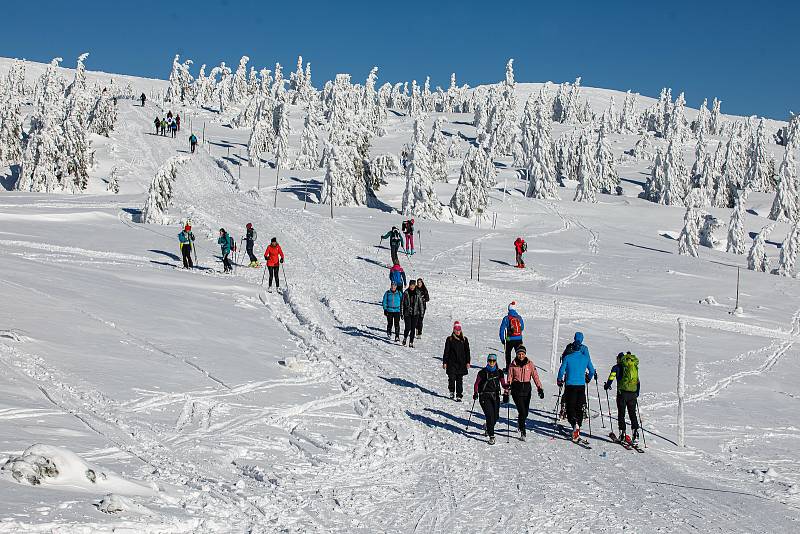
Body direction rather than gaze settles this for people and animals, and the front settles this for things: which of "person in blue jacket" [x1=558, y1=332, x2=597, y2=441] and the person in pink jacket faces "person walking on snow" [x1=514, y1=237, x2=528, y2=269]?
the person in blue jacket

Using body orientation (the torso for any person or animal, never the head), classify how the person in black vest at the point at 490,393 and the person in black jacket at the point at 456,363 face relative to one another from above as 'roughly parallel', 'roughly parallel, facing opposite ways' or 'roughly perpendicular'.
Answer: roughly parallel

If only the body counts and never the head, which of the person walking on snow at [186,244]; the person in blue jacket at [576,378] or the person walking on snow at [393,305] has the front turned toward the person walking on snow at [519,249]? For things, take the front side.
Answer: the person in blue jacket

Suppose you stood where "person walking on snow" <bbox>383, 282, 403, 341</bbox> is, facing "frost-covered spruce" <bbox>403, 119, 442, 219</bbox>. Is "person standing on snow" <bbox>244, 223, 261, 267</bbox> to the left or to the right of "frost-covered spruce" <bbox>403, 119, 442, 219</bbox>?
left

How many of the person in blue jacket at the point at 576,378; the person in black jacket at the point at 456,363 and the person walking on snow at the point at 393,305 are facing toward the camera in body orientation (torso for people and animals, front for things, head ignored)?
2

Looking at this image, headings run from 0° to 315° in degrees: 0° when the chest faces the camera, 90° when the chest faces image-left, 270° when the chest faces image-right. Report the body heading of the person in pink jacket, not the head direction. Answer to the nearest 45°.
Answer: approximately 0°

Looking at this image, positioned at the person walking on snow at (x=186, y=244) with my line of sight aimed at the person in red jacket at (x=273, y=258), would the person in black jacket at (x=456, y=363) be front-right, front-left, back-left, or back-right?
front-right

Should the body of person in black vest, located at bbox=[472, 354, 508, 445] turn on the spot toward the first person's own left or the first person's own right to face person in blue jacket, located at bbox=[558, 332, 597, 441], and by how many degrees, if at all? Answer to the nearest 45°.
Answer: approximately 135° to the first person's own left

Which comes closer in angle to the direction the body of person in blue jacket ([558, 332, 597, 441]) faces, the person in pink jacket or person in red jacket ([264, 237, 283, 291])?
the person in red jacket

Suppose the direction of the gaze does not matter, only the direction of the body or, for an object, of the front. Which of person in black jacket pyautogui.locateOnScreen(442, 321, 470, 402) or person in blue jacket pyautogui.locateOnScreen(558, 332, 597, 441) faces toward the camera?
the person in black jacket

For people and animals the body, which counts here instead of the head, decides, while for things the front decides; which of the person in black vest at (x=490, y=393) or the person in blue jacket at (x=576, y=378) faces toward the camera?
the person in black vest

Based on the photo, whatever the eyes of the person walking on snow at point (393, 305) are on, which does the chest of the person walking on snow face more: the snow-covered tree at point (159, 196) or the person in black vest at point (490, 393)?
the person in black vest

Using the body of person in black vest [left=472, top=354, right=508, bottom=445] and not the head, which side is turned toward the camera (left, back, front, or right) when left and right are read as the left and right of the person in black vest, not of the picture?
front

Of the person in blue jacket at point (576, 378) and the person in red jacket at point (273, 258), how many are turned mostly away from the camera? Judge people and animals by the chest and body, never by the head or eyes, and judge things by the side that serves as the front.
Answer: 1

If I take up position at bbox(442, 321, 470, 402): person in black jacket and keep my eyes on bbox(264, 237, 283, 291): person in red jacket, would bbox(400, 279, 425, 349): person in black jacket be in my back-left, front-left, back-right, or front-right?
front-right

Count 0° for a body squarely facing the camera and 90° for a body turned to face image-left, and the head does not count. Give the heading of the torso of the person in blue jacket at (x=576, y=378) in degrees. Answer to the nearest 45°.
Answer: approximately 180°

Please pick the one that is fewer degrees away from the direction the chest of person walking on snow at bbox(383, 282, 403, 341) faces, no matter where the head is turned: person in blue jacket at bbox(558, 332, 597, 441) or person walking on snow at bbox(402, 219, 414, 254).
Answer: the person in blue jacket

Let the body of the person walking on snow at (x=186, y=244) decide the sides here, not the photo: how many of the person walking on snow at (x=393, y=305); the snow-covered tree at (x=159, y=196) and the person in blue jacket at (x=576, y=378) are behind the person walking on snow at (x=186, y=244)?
1
